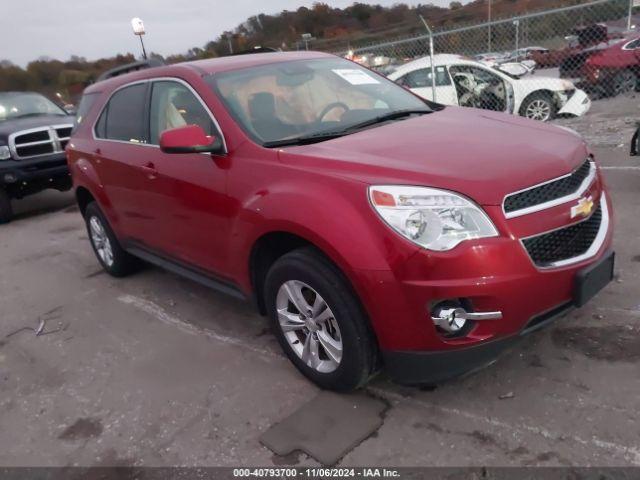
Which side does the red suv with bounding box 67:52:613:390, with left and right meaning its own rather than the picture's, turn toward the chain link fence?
left

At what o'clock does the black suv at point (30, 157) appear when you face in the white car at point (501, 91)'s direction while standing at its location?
The black suv is roughly at 5 o'clock from the white car.

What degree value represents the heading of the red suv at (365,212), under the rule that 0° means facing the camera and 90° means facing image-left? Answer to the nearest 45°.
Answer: approximately 315°

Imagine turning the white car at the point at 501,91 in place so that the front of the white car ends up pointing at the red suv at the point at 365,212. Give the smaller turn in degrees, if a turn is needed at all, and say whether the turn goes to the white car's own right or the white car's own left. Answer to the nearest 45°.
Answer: approximately 90° to the white car's own right

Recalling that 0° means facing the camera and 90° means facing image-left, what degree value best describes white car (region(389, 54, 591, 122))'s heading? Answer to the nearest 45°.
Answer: approximately 270°

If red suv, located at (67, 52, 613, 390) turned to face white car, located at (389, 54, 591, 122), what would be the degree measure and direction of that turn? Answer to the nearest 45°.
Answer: approximately 135° to its left

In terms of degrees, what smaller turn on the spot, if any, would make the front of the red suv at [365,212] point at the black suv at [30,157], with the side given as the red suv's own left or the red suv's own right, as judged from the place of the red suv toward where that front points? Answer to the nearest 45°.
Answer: approximately 180°
